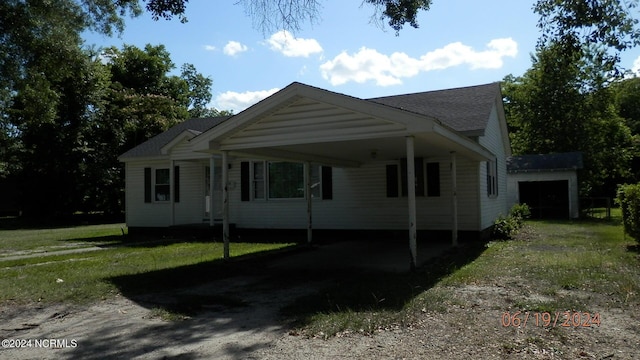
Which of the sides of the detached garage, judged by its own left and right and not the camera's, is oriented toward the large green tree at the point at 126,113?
right

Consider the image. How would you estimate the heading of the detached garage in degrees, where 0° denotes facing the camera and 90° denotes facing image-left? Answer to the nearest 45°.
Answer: approximately 0°

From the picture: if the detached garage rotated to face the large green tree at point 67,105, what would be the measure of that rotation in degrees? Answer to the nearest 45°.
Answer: approximately 90° to its right

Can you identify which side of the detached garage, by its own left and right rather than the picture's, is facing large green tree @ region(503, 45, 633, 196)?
back
